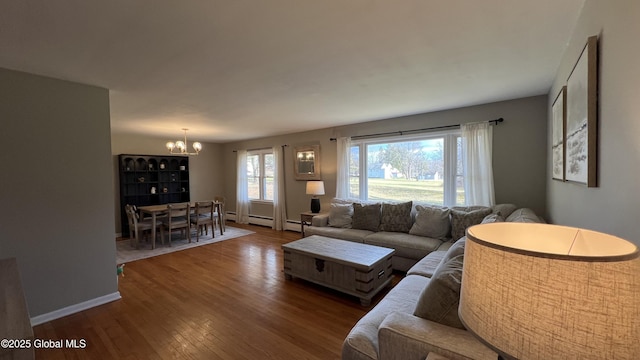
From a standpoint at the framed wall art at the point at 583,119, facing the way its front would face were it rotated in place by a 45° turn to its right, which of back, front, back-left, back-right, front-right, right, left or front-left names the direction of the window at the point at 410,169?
front

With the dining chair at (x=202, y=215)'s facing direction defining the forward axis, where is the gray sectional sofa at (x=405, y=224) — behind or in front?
behind

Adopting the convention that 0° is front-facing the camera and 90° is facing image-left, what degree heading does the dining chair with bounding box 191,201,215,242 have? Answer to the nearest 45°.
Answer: approximately 135°

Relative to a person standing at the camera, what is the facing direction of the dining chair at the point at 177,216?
facing away from the viewer and to the left of the viewer

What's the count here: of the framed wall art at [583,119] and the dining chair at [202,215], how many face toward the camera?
0

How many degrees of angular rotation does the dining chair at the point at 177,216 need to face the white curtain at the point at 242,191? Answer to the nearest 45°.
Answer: approximately 90° to its right

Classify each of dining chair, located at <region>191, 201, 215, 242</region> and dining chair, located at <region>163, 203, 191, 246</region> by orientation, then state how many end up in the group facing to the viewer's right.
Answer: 0

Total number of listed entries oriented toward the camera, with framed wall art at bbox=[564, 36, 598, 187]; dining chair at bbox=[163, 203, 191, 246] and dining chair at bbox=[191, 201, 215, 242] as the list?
0

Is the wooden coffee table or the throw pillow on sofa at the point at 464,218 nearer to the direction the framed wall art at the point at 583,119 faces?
the wooden coffee table

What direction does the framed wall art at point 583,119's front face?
to the viewer's left
